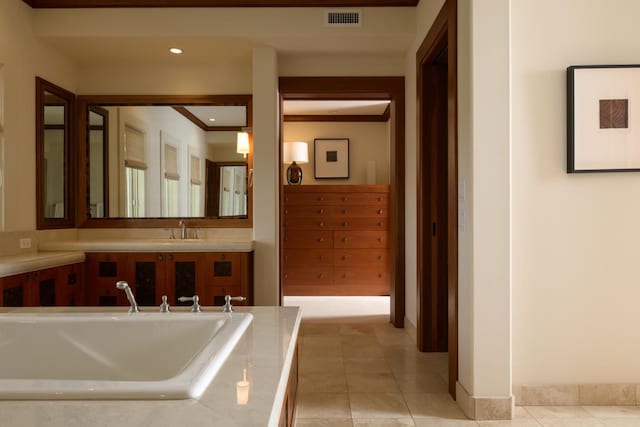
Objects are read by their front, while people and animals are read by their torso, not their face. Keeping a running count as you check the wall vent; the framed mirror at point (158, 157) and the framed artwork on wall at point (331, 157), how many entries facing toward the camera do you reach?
3

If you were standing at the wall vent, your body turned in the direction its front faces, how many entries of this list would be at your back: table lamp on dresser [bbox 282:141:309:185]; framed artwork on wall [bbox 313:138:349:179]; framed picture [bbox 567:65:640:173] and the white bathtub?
2

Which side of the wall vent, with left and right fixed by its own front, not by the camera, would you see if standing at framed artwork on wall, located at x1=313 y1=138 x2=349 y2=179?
back

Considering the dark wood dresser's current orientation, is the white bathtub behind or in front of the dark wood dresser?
in front
